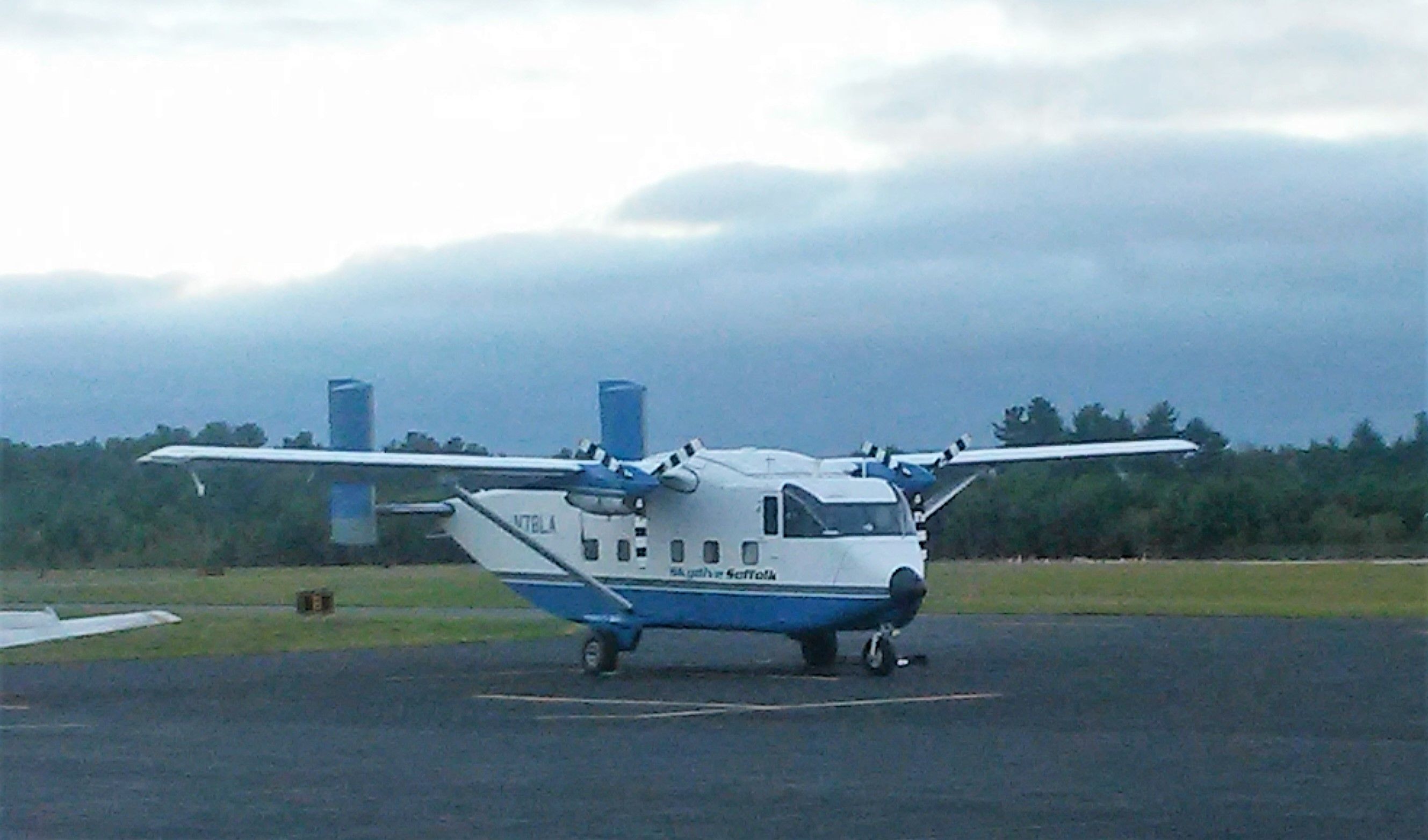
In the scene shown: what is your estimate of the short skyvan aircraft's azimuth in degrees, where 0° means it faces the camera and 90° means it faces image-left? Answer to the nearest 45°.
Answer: approximately 315°
